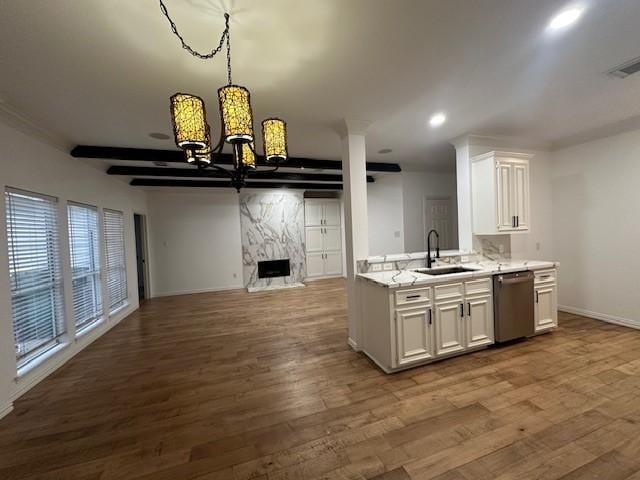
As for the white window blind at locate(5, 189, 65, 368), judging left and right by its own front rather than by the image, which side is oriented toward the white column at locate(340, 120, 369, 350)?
front

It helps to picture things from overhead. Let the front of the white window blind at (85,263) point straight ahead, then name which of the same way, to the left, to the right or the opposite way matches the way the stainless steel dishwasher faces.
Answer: to the right

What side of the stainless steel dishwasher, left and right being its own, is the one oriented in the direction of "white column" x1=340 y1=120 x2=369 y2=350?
right

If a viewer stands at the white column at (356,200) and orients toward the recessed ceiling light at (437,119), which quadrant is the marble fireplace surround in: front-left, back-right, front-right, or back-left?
back-left

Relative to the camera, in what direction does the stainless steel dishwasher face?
facing the viewer and to the right of the viewer

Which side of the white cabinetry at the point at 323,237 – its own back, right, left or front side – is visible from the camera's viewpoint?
front

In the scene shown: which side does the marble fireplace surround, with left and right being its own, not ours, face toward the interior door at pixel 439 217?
left

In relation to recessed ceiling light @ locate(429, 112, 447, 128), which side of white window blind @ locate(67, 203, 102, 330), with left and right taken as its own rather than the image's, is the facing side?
front

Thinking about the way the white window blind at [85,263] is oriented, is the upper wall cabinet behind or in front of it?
in front

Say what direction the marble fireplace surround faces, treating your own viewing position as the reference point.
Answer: facing the viewer

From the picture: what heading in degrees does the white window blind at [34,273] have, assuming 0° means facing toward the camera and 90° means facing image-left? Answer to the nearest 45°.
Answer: approximately 315°

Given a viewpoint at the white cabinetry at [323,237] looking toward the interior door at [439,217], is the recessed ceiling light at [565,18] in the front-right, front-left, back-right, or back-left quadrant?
front-right

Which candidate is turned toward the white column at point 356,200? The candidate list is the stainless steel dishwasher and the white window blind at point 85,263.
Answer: the white window blind

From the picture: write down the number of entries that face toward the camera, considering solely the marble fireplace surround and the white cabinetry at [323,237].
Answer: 2

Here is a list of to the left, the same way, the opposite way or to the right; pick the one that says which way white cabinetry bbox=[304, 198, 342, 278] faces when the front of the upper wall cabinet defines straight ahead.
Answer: the same way
